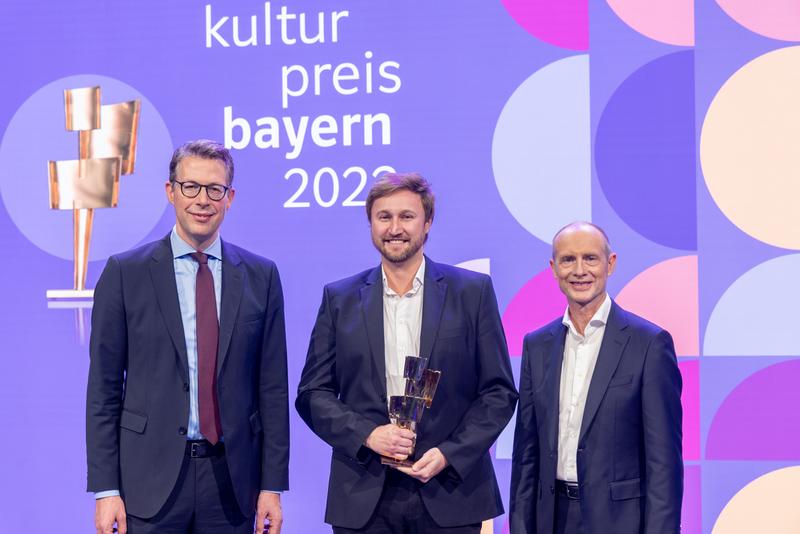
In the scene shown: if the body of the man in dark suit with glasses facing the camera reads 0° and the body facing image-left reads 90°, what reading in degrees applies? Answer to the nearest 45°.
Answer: approximately 0°

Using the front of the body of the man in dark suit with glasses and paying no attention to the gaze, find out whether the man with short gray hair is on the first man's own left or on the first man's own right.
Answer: on the first man's own left

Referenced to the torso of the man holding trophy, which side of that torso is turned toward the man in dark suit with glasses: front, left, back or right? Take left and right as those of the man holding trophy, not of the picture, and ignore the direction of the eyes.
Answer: right

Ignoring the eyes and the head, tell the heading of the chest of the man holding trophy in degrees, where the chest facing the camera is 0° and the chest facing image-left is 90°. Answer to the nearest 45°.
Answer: approximately 0°

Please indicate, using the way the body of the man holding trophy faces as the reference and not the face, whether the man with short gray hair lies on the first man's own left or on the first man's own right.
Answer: on the first man's own left

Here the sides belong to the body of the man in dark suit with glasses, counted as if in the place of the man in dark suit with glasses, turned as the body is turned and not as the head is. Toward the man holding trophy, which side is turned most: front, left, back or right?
left

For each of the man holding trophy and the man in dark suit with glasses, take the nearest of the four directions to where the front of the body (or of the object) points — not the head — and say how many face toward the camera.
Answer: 2
